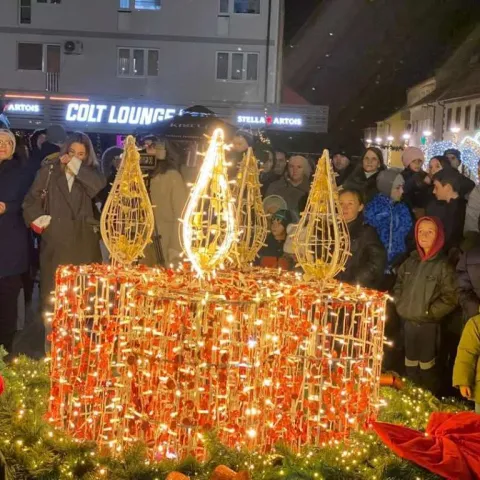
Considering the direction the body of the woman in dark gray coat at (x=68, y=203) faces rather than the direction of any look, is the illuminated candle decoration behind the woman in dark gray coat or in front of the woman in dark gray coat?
in front

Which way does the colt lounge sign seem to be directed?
toward the camera

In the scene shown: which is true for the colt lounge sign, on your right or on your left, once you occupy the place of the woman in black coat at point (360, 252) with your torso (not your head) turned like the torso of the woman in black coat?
on your right

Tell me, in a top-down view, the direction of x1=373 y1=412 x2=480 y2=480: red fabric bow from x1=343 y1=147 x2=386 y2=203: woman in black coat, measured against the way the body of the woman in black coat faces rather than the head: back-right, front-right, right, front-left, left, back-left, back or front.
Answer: front-left

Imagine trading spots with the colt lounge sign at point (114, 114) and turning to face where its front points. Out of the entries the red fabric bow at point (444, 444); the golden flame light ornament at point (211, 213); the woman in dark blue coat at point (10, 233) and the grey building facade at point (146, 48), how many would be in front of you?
3

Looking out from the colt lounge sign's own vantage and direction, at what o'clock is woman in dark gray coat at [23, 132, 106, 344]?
The woman in dark gray coat is roughly at 12 o'clock from the colt lounge sign.

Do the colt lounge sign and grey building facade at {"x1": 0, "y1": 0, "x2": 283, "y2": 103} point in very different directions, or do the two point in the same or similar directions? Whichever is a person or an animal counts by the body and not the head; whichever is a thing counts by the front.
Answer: same or similar directions

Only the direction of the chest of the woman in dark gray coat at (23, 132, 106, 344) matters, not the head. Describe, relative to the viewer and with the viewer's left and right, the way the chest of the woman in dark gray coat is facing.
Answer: facing the viewer

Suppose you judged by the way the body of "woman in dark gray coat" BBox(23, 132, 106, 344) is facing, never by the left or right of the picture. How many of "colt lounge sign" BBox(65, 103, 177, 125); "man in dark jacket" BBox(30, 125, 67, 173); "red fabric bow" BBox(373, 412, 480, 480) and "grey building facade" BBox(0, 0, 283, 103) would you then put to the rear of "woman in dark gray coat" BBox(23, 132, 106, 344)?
3

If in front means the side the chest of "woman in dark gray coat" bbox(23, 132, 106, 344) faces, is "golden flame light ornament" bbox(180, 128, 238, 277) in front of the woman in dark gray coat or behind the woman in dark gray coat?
in front

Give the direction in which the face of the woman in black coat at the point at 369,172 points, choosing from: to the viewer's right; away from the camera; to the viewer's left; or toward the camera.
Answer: toward the camera

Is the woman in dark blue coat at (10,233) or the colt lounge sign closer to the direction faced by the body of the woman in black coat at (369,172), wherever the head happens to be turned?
the woman in dark blue coat

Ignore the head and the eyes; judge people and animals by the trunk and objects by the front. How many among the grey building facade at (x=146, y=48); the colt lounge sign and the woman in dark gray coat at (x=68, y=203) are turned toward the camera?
3
